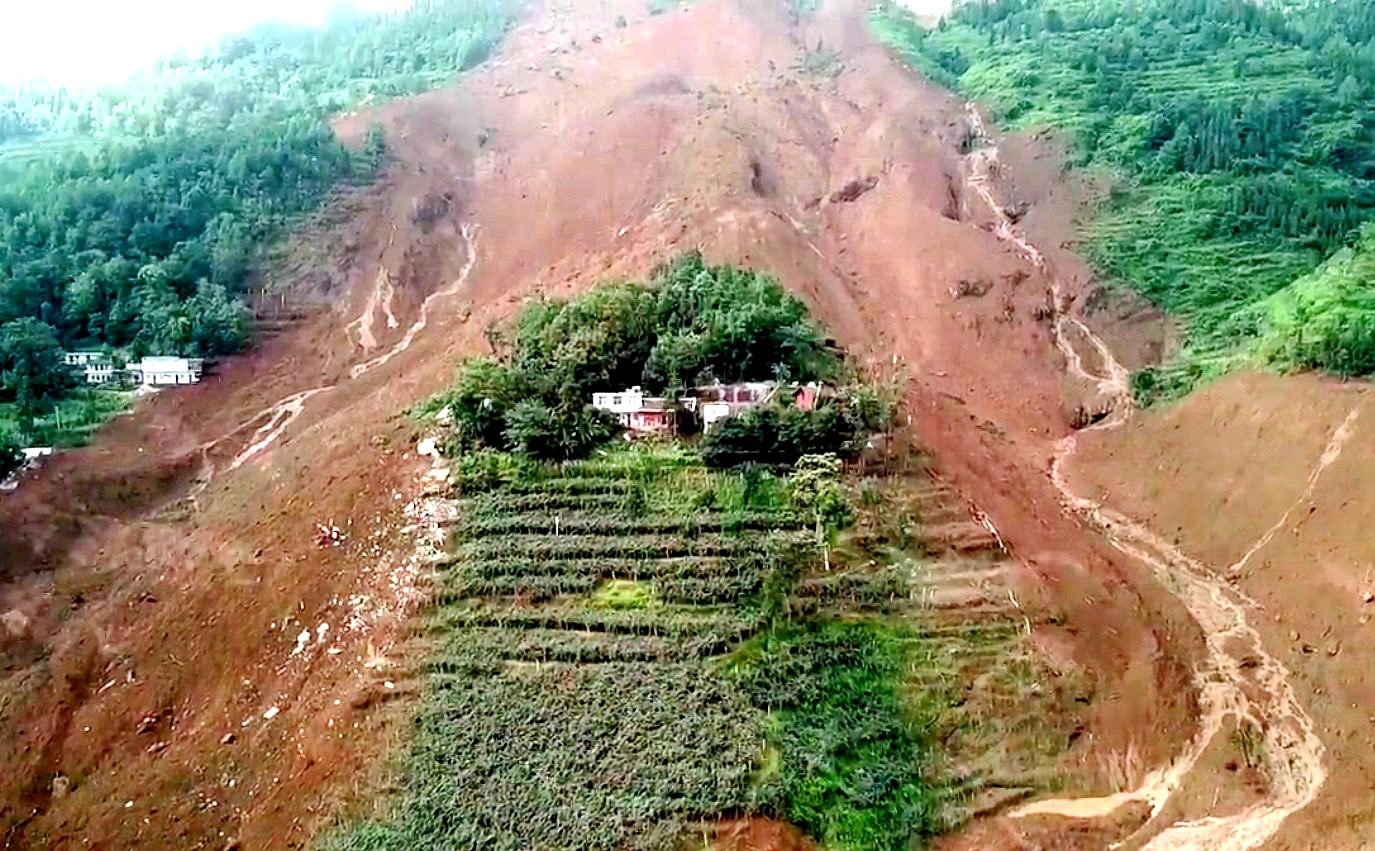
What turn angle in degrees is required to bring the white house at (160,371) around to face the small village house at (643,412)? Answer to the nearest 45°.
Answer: approximately 45° to its left

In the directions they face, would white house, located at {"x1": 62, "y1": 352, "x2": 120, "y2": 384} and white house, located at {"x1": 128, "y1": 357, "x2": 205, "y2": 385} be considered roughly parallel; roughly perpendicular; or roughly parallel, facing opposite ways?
roughly parallel

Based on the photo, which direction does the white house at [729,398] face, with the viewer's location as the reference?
facing the viewer

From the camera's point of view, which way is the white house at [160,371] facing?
toward the camera

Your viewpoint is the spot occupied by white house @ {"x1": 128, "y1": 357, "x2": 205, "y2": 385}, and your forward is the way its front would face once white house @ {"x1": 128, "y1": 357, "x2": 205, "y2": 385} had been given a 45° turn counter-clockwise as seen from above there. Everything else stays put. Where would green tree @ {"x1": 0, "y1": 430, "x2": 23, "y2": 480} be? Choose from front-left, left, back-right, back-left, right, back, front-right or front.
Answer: right

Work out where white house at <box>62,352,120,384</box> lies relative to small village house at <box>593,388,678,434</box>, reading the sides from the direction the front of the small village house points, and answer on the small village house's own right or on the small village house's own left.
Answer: on the small village house's own right

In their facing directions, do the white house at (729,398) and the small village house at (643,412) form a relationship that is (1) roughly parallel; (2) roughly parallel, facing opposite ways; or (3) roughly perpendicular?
roughly parallel
